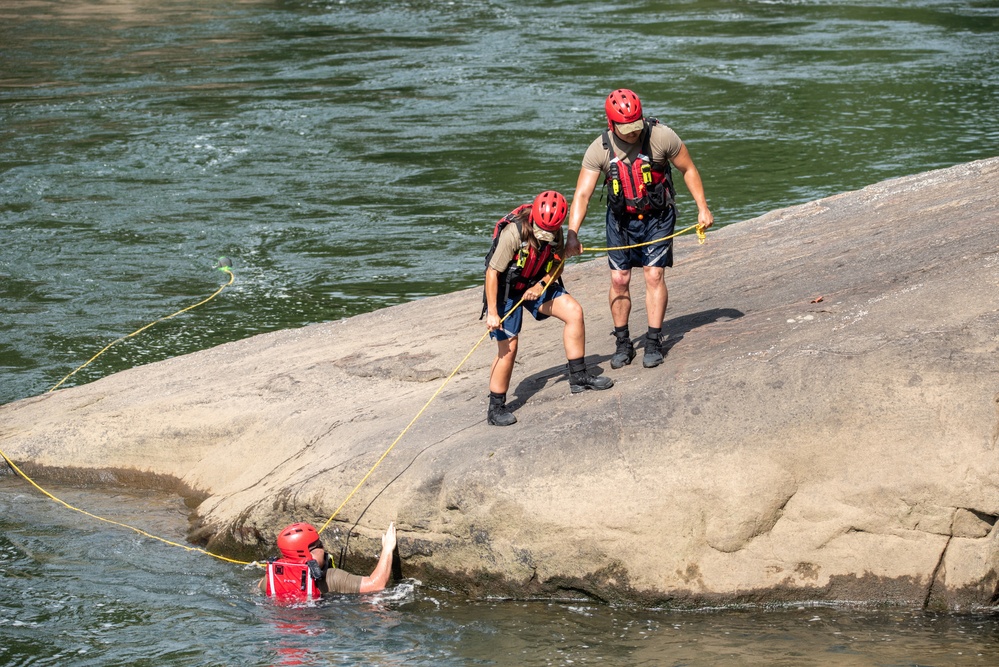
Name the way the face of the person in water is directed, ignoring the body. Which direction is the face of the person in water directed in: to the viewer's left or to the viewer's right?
to the viewer's right

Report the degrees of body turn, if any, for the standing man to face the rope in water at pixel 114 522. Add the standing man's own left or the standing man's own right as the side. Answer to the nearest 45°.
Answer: approximately 90° to the standing man's own right

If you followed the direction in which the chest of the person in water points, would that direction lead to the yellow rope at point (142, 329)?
no

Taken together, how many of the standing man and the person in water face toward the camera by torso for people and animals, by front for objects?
1

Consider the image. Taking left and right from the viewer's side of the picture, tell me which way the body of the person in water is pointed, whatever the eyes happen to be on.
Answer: facing away from the viewer and to the right of the viewer

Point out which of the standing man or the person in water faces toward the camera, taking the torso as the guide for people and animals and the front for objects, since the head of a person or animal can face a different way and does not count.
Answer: the standing man

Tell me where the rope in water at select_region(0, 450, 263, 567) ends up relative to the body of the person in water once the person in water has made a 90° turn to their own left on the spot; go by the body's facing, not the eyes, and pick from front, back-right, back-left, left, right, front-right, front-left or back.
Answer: front

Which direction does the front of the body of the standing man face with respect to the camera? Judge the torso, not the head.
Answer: toward the camera
